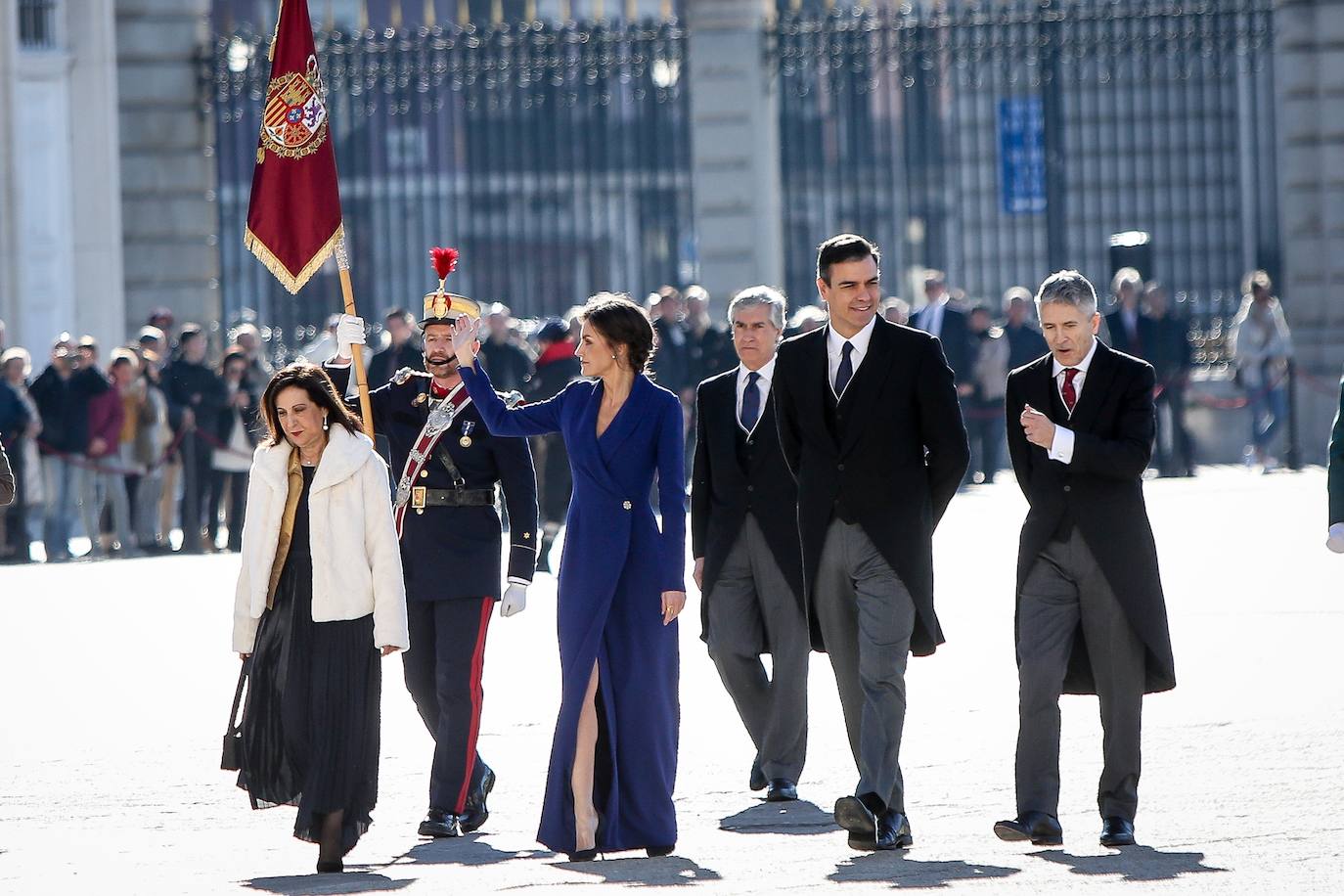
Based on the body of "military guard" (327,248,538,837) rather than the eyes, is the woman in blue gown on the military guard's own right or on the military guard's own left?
on the military guard's own left

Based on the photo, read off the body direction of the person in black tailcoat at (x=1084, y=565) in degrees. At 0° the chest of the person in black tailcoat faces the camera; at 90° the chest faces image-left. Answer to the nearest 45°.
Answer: approximately 45°

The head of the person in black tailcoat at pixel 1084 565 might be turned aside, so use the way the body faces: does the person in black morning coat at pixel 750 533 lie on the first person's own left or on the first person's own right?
on the first person's own right

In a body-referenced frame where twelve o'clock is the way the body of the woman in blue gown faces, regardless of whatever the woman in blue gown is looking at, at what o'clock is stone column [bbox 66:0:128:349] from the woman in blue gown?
The stone column is roughly at 4 o'clock from the woman in blue gown.

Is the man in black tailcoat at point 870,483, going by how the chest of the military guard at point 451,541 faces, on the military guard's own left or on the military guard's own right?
on the military guard's own left

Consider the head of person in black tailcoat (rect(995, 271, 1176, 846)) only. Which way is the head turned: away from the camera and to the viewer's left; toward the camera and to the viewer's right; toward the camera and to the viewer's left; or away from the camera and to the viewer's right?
toward the camera and to the viewer's left

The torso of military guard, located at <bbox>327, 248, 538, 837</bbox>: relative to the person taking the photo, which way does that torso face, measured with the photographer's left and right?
facing the viewer and to the left of the viewer

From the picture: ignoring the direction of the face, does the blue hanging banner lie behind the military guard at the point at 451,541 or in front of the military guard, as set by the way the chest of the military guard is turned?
behind

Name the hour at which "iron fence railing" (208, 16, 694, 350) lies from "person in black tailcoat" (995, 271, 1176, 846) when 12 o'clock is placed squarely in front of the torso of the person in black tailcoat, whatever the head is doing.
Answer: The iron fence railing is roughly at 4 o'clock from the person in black tailcoat.

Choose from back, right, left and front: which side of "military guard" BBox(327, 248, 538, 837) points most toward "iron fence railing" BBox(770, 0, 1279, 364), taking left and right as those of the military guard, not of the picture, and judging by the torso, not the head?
back

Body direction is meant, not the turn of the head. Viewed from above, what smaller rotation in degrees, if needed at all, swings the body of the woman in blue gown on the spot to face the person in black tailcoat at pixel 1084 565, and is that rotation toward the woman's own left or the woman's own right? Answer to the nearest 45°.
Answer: approximately 135° to the woman's own left

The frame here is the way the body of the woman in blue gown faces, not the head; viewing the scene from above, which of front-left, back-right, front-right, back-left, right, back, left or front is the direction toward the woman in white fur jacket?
front-right

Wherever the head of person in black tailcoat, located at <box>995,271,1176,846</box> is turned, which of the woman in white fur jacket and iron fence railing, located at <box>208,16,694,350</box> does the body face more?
the woman in white fur jacket

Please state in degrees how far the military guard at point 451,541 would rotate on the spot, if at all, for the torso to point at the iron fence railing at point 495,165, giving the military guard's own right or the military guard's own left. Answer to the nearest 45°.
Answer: approximately 135° to the military guard's own right
